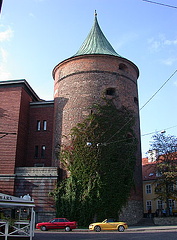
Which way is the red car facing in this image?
to the viewer's left

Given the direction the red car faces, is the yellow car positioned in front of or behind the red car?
behind

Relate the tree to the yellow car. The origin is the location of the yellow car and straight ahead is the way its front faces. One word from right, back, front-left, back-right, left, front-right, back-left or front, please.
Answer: back-right

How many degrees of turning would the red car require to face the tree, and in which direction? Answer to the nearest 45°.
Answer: approximately 135° to its right

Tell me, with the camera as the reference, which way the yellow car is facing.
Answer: facing to the left of the viewer

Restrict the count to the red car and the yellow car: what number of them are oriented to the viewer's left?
2

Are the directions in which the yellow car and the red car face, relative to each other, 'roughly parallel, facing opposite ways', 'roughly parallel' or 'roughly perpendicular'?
roughly parallel
